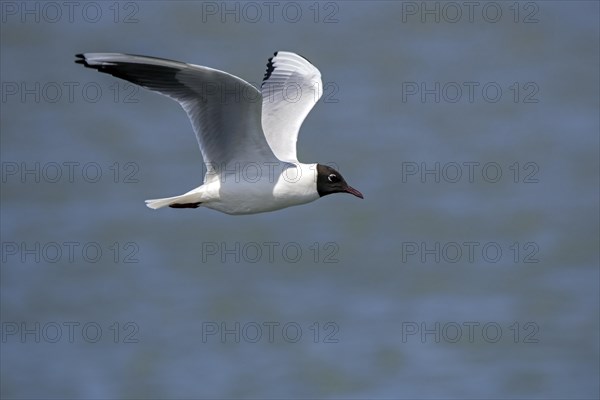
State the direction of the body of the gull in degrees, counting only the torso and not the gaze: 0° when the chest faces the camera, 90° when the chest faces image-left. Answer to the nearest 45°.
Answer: approximately 270°
